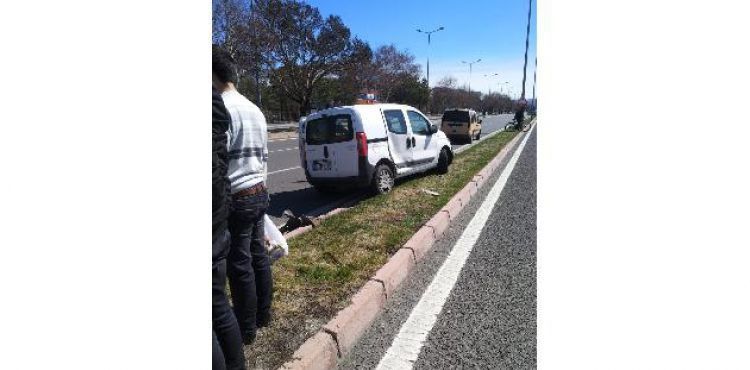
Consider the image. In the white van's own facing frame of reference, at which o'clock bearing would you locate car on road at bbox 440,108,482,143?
The car on road is roughly at 11 o'clock from the white van.

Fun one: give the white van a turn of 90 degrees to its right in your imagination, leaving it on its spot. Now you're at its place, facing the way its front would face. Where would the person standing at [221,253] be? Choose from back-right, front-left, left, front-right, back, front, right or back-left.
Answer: front-right

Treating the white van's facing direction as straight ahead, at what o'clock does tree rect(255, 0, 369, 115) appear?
The tree is roughly at 10 o'clock from the white van.

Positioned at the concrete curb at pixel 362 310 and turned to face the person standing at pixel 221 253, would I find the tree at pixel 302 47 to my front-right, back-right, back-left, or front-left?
back-right

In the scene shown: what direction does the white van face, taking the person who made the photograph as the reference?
facing away from the viewer and to the right of the viewer

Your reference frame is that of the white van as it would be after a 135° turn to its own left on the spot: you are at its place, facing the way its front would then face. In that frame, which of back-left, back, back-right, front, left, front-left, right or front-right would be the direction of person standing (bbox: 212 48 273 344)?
left

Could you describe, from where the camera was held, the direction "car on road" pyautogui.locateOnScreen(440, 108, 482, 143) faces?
facing away from the viewer and to the right of the viewer

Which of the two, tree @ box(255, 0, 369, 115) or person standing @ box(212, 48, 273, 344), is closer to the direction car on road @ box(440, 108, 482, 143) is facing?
the tree

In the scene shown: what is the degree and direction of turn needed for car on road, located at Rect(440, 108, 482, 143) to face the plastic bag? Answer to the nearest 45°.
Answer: approximately 135° to its right

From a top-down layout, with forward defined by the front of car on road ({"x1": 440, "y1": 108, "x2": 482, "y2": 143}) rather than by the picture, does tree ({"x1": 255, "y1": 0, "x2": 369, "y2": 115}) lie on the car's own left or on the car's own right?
on the car's own left

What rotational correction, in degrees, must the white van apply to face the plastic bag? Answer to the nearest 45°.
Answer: approximately 135° to its right

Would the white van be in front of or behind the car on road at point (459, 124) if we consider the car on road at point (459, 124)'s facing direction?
behind
